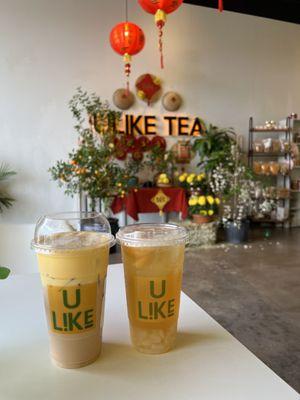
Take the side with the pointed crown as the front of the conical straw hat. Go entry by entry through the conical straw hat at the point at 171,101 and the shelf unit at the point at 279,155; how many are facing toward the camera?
2

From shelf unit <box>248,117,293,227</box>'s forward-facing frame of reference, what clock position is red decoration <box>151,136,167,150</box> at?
The red decoration is roughly at 2 o'clock from the shelf unit.

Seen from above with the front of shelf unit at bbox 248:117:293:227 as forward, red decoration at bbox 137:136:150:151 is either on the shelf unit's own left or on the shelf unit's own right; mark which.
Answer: on the shelf unit's own right

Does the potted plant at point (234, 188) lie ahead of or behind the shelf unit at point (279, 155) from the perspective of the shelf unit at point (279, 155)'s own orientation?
ahead

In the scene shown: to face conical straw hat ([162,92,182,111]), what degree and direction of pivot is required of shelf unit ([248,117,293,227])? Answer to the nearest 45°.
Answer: approximately 45° to its right

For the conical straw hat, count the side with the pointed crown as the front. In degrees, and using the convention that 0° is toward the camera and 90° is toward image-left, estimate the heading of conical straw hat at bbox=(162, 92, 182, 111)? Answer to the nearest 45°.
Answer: approximately 0°

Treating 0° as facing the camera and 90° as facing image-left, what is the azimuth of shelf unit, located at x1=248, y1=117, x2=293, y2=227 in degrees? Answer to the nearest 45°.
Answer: approximately 0°

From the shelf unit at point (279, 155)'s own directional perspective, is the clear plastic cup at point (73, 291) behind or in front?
in front
